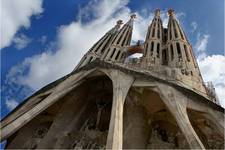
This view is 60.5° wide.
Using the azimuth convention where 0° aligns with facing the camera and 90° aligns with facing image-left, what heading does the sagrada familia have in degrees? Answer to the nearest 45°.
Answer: approximately 0°
